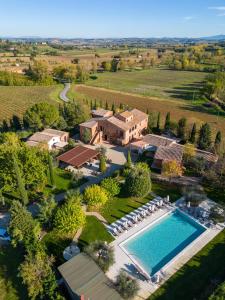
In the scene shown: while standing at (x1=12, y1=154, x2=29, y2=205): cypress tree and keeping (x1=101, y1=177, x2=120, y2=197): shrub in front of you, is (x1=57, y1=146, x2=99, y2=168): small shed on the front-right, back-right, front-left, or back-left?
front-left

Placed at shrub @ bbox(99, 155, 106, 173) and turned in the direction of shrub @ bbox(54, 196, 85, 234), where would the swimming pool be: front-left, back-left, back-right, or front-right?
front-left

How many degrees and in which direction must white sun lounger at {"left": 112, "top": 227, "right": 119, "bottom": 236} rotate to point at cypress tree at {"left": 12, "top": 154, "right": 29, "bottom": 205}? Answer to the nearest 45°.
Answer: approximately 135° to its right

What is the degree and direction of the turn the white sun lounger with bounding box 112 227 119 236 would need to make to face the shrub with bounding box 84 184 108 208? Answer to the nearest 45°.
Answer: approximately 180°

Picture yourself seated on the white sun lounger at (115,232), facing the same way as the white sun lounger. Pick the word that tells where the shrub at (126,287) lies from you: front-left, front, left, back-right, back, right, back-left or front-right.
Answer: front-right

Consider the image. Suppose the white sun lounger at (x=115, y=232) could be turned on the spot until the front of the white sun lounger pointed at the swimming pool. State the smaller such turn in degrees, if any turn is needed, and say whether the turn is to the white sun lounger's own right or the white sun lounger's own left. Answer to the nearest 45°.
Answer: approximately 45° to the white sun lounger's own left

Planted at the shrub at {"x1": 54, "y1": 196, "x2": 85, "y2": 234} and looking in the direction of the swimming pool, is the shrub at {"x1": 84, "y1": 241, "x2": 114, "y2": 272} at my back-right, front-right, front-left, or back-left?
front-right

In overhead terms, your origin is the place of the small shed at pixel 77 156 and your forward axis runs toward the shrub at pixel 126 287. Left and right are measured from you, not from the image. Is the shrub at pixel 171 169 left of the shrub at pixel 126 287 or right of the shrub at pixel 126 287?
left

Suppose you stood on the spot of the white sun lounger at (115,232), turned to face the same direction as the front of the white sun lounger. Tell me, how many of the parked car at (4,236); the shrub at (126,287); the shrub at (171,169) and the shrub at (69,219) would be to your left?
1

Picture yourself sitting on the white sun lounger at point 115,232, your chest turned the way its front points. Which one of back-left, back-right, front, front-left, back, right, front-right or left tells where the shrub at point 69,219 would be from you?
back-right

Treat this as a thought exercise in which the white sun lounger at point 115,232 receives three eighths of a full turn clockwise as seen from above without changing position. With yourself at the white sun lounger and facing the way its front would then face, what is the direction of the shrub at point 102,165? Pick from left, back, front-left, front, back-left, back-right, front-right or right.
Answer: right

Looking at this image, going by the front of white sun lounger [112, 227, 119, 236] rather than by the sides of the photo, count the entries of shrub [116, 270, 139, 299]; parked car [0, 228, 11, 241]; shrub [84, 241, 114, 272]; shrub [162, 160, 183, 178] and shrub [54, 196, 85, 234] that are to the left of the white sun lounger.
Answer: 1

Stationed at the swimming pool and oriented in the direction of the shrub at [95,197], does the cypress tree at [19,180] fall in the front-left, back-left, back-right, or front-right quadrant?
front-left

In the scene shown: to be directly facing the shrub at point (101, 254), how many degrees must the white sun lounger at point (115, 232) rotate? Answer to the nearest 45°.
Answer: approximately 45° to its right

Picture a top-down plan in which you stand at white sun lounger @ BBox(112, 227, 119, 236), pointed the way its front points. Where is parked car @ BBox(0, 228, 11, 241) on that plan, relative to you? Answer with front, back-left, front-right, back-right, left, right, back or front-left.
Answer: back-right

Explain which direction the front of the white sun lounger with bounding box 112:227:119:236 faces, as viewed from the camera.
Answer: facing the viewer and to the right of the viewer
